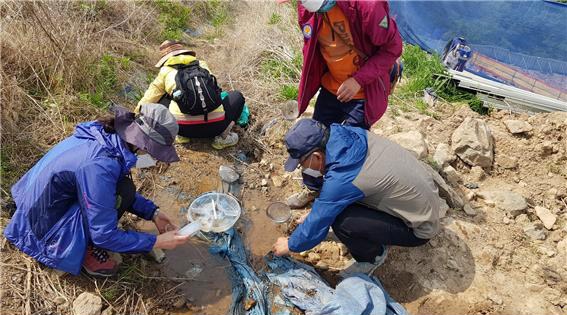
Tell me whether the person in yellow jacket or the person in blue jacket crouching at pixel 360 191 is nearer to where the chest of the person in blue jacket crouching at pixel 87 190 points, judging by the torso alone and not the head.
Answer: the person in blue jacket crouching

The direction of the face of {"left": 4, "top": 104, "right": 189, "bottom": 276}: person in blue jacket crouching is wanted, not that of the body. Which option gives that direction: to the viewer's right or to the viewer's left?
to the viewer's right

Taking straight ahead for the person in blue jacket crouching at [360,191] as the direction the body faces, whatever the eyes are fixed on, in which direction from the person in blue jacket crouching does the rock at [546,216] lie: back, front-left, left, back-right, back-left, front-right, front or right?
back-right

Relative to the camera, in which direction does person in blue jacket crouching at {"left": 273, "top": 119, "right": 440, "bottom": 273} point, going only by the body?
to the viewer's left

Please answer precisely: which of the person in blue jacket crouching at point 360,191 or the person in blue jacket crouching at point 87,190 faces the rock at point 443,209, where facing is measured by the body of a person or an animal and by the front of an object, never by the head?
the person in blue jacket crouching at point 87,190

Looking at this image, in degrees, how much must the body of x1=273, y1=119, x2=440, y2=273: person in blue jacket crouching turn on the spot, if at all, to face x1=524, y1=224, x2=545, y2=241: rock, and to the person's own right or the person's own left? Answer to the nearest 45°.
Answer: approximately 135° to the person's own right

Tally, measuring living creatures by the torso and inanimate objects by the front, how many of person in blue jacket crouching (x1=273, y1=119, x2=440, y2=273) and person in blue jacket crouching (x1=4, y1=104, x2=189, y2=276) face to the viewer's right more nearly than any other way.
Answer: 1

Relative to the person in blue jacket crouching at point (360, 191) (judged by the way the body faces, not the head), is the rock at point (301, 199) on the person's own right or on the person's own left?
on the person's own right

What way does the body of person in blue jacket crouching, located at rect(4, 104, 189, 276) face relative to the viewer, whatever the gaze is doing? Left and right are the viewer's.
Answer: facing to the right of the viewer

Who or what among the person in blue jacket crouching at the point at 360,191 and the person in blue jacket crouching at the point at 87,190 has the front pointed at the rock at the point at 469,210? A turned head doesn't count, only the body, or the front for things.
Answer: the person in blue jacket crouching at the point at 87,190

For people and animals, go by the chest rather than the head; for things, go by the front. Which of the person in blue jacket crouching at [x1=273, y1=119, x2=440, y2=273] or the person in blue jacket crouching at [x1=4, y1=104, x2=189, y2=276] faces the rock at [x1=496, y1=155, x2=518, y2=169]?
the person in blue jacket crouching at [x1=4, y1=104, x2=189, y2=276]
